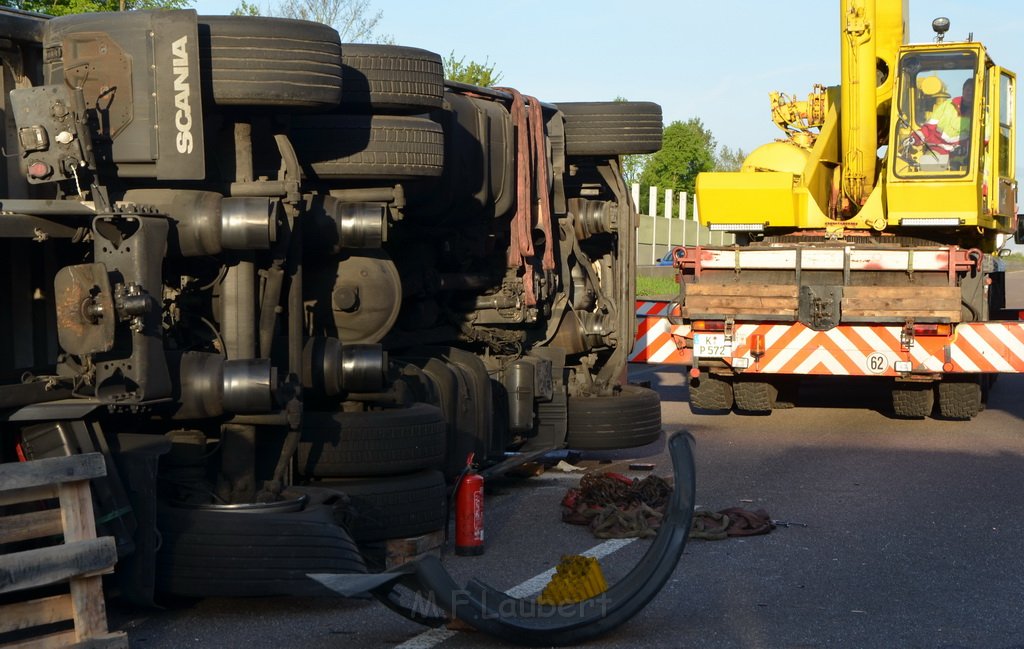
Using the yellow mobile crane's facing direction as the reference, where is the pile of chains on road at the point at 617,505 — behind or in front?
behind

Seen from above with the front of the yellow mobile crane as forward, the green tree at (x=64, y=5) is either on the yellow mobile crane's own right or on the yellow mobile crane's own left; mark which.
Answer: on the yellow mobile crane's own left

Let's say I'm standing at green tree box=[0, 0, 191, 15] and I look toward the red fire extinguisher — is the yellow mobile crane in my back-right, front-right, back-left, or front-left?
front-left

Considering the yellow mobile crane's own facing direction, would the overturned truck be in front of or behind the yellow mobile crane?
behind

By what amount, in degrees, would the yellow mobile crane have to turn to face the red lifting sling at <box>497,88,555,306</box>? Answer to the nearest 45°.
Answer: approximately 135° to its left

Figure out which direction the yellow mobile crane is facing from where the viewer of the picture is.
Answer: facing away from the viewer

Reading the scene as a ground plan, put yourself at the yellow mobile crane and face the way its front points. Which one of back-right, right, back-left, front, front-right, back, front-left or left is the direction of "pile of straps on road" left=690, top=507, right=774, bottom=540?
back

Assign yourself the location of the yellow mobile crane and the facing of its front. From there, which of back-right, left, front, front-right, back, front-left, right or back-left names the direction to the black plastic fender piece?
back

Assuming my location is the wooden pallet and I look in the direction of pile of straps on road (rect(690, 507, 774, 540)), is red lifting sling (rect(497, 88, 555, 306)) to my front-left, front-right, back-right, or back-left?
front-left

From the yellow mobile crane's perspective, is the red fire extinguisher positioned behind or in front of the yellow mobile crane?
behind

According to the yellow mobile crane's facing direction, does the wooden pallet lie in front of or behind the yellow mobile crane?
behind
